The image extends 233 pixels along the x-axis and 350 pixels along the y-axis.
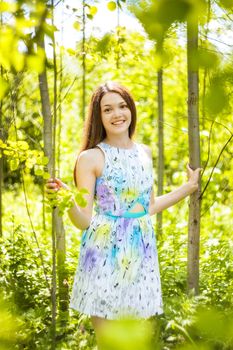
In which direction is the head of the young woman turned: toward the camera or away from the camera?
toward the camera

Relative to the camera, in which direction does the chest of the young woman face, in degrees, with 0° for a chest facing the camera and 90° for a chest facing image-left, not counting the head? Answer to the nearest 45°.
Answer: approximately 315°
